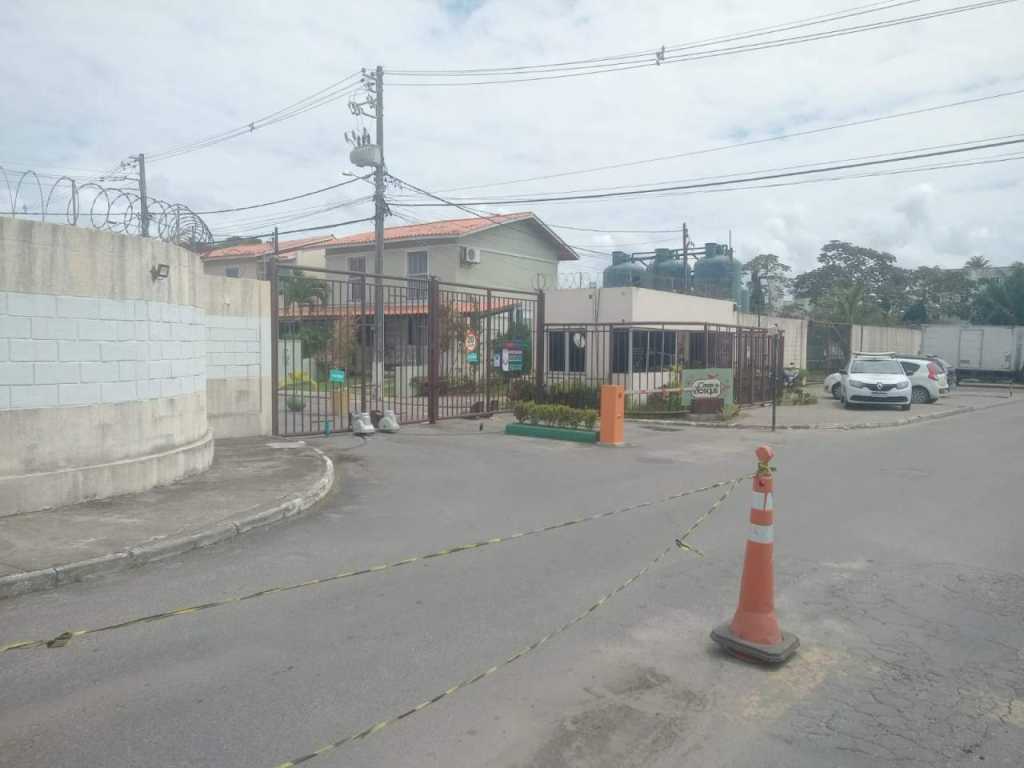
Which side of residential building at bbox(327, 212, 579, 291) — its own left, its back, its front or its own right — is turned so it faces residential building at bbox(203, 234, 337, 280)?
right

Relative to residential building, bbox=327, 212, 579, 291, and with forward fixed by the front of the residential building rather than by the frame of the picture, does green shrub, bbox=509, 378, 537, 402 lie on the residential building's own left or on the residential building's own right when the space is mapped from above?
on the residential building's own left

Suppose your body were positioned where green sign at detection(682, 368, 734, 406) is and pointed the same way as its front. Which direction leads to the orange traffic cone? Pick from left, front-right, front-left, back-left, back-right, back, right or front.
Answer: front

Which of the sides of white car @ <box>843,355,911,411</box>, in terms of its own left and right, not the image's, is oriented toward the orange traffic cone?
front

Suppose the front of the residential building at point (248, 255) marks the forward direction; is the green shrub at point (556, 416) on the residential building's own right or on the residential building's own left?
on the residential building's own left

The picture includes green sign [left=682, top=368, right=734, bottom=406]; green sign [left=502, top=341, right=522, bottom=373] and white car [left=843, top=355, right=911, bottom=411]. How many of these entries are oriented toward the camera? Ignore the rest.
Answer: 3

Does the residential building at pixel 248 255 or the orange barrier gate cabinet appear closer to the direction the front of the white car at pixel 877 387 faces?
the orange barrier gate cabinet

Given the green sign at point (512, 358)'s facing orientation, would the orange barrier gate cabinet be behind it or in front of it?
in front

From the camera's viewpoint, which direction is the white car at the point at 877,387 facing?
toward the camera

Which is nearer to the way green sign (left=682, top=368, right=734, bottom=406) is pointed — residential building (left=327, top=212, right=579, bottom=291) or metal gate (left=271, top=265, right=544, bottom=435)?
the metal gate

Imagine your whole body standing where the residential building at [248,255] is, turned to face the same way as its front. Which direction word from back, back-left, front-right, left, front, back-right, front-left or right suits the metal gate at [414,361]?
front-left

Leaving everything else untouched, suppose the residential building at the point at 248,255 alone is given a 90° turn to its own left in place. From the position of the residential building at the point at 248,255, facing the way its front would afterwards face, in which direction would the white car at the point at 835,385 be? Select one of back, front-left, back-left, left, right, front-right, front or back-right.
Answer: front

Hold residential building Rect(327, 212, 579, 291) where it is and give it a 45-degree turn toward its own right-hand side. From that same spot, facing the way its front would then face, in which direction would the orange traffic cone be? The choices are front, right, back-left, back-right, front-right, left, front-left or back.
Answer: left

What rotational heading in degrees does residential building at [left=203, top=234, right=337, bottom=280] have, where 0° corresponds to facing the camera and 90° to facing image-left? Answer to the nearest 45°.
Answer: approximately 45°

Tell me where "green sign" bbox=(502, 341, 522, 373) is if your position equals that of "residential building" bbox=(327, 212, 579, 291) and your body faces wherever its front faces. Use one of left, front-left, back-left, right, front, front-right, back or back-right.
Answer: front-left

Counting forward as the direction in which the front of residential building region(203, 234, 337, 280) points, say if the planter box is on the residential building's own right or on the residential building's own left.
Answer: on the residential building's own left

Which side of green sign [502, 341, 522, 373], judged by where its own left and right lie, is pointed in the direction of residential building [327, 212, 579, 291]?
back
